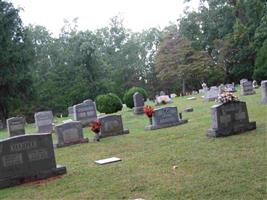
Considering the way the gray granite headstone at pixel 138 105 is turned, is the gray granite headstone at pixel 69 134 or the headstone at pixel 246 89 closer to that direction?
the gray granite headstone

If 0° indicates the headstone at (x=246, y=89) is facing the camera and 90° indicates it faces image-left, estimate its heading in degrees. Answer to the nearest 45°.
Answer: approximately 0°

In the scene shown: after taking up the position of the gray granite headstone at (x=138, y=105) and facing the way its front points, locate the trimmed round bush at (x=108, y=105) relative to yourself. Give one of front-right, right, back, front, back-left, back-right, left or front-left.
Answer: back-right

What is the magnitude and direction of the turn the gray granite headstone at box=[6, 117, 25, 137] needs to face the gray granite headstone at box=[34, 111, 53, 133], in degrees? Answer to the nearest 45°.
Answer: approximately 135° to its left

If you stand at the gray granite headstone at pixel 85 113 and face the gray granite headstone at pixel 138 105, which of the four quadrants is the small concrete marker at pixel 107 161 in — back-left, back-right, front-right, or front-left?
back-right

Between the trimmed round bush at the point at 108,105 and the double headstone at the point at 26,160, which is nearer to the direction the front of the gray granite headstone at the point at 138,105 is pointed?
the double headstone

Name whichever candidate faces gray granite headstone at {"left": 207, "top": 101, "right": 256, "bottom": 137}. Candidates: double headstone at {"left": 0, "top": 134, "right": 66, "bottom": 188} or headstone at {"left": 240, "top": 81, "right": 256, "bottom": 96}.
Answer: the headstone

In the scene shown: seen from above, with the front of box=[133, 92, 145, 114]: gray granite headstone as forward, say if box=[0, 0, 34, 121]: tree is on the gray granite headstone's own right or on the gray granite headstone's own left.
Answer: on the gray granite headstone's own right

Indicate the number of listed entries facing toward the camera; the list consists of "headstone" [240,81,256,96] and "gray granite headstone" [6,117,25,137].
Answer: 2

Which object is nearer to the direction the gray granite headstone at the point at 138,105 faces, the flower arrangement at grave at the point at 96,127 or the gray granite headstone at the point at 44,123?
the flower arrangement at grave

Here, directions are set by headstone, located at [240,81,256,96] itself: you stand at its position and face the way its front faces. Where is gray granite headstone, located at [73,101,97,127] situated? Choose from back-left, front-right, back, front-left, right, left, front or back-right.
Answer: front-right

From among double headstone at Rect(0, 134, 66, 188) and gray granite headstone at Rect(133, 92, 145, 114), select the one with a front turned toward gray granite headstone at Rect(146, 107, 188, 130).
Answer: gray granite headstone at Rect(133, 92, 145, 114)

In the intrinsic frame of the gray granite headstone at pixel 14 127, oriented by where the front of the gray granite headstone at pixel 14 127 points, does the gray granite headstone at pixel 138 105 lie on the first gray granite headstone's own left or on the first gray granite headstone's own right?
on the first gray granite headstone's own left

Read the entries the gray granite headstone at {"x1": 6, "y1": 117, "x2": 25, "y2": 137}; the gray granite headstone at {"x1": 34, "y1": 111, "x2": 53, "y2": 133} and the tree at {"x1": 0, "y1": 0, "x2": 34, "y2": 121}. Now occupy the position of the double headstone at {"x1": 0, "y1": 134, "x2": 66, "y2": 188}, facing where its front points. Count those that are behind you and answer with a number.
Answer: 3

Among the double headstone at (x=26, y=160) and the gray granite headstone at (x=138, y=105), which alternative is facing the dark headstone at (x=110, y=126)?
the gray granite headstone
